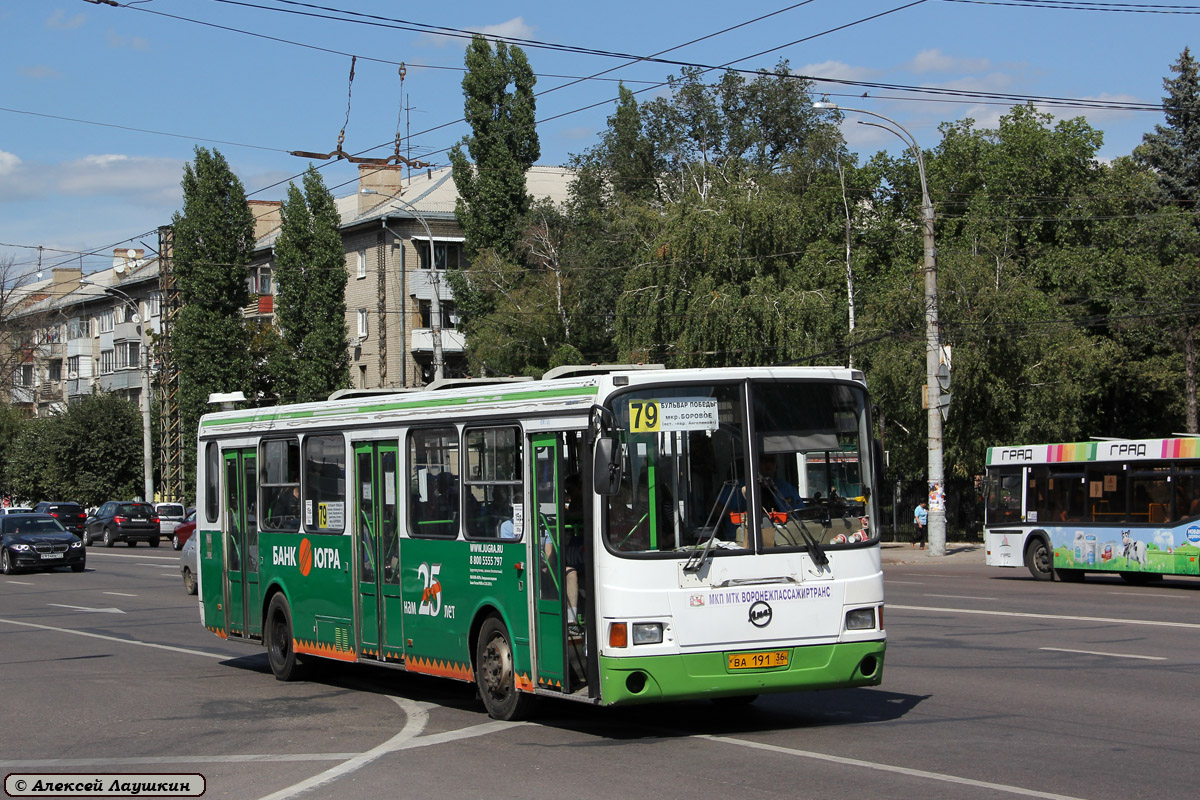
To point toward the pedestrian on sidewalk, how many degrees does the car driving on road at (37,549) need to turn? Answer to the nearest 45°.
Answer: approximately 45° to its left

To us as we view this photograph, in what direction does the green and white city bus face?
facing the viewer and to the right of the viewer

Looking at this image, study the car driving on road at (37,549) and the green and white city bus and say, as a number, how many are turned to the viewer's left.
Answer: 0

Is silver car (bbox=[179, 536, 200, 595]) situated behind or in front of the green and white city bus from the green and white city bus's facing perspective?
behind

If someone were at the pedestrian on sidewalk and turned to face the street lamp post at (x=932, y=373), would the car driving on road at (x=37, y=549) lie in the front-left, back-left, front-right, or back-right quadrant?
front-right

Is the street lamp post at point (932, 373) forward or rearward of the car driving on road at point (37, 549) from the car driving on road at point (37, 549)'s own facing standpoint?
forward

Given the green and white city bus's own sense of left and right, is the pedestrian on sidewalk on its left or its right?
on its left

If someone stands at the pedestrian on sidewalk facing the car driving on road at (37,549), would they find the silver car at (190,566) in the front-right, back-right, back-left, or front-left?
front-left

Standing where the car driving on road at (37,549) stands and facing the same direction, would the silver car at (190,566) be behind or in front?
in front

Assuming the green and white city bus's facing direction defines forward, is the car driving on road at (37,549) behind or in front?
behind
